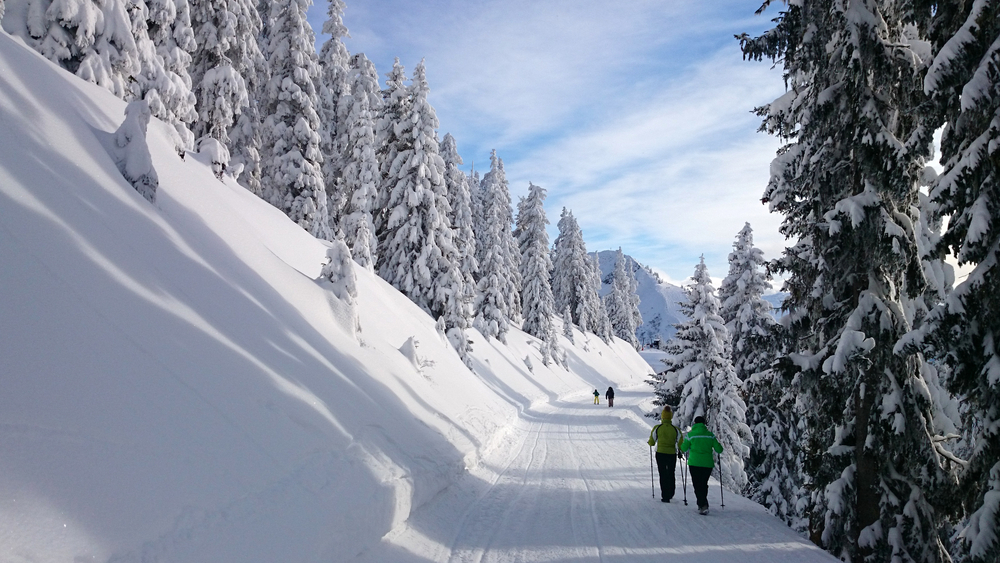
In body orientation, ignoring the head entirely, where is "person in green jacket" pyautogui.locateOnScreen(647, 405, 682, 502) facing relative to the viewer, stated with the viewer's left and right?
facing away from the viewer

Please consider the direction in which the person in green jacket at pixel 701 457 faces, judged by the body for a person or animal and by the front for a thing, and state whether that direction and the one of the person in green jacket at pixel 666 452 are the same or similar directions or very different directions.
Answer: same or similar directions

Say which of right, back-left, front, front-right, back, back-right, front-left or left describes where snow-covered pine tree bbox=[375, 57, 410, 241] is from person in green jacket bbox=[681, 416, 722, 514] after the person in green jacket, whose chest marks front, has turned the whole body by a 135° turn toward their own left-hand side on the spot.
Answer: right

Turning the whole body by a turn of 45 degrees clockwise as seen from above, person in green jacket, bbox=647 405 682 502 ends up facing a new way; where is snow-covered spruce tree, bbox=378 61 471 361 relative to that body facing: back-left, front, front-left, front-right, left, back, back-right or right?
left

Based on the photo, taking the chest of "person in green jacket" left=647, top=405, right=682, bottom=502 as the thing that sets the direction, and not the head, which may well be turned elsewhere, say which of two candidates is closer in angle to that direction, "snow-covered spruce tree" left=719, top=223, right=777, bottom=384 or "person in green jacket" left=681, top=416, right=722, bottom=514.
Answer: the snow-covered spruce tree

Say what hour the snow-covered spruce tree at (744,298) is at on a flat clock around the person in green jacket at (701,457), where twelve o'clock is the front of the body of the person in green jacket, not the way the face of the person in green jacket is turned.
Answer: The snow-covered spruce tree is roughly at 12 o'clock from the person in green jacket.

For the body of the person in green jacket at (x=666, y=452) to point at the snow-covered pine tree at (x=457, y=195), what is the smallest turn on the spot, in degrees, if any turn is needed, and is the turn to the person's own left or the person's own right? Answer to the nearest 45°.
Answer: approximately 45° to the person's own left

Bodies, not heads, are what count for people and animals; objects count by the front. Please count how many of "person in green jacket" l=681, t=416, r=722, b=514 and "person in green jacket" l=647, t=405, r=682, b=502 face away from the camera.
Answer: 2

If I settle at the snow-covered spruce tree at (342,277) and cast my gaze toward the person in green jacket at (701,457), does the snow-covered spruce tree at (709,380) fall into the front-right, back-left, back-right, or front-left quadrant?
front-left

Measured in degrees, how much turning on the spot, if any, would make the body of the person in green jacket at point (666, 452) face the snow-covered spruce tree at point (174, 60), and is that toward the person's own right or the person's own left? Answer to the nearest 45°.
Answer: approximately 90° to the person's own left

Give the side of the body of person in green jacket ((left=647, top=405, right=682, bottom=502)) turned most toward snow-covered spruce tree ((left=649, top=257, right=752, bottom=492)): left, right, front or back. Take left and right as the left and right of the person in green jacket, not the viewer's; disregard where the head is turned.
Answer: front

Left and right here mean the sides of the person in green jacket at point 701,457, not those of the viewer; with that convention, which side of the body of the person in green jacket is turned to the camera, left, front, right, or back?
back
